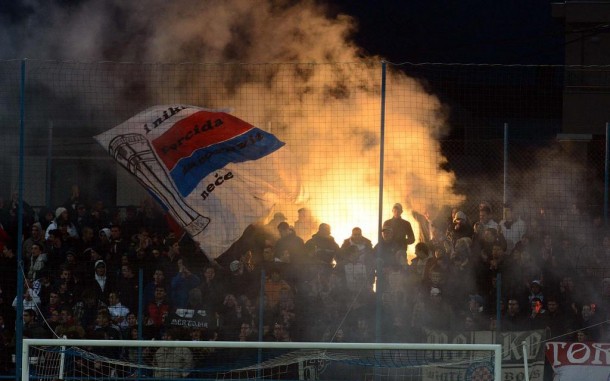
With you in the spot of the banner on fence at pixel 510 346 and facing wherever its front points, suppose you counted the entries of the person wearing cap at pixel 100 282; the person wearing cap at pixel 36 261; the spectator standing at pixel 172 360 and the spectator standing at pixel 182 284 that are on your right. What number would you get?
4

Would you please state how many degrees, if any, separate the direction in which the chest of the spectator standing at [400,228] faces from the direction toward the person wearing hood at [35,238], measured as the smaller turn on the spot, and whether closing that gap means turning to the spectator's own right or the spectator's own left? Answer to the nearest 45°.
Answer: approximately 90° to the spectator's own right

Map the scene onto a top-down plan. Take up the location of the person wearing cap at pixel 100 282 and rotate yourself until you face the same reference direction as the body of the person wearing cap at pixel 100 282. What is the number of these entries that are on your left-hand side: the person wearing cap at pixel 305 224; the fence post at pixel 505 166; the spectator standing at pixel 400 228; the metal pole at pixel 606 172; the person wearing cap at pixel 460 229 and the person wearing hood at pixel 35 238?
5

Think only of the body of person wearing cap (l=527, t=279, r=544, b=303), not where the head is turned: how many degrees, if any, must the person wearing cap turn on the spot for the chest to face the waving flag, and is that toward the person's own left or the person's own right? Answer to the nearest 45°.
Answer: approximately 90° to the person's own right

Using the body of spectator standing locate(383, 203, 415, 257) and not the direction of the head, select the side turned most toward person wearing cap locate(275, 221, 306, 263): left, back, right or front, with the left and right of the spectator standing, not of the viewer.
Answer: right
